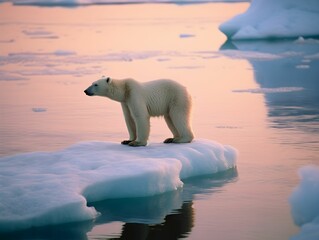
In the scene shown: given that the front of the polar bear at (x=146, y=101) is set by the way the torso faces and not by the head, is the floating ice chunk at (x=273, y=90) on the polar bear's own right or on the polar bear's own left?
on the polar bear's own right

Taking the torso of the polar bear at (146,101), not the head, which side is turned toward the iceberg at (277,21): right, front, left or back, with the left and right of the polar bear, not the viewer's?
right

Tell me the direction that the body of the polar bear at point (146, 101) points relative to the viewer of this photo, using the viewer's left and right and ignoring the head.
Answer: facing to the left of the viewer

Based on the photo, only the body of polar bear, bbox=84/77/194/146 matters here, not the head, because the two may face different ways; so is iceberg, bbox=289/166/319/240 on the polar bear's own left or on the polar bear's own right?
on the polar bear's own left
